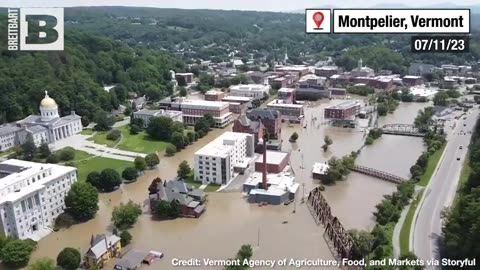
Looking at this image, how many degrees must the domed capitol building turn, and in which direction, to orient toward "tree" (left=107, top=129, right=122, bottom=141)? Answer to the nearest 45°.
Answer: approximately 45° to its left

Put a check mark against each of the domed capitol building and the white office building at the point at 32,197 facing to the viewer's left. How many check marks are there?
0

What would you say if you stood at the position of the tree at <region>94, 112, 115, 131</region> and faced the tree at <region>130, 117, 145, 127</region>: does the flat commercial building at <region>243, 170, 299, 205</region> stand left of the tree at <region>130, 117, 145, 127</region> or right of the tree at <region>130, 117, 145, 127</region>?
right

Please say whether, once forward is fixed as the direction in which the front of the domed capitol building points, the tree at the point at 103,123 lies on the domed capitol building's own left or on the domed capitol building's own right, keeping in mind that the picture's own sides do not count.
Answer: on the domed capitol building's own left

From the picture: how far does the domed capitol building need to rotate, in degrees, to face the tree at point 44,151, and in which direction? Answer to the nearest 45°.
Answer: approximately 45° to its right

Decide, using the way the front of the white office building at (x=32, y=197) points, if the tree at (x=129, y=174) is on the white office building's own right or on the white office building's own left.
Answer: on the white office building's own left

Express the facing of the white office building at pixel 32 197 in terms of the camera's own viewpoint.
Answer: facing the viewer and to the right of the viewer

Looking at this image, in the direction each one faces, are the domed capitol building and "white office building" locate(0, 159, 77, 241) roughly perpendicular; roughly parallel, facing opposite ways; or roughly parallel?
roughly parallel

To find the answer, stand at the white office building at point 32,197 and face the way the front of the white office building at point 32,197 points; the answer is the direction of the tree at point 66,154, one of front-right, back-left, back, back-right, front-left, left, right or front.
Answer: back-left
